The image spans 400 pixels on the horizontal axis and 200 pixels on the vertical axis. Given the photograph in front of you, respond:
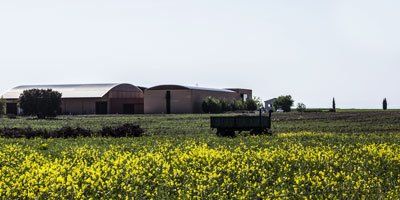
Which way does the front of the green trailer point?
to the viewer's right
